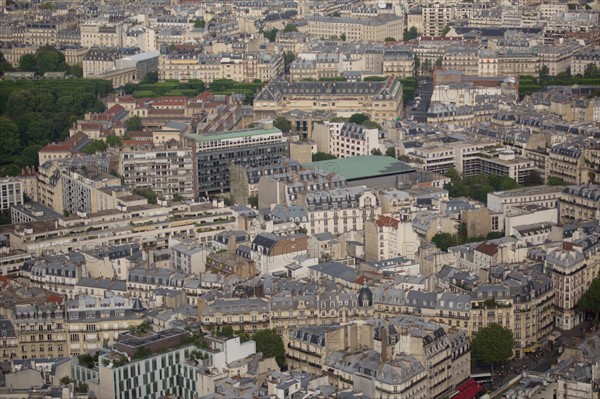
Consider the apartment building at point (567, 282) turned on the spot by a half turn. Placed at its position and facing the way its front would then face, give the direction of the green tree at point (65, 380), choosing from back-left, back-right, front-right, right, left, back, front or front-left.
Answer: back-left

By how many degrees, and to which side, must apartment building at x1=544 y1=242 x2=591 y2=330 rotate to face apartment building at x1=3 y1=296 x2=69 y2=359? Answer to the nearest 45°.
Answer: approximately 90° to its right

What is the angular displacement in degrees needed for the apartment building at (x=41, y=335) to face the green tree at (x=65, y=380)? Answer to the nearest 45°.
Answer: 0° — it already faces it

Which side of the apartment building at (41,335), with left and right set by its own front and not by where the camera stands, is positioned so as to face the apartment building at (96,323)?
left

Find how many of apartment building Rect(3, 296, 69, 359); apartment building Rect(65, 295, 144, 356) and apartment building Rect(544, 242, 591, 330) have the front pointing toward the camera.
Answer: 3

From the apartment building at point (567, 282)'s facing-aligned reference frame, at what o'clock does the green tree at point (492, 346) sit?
The green tree is roughly at 1 o'clock from the apartment building.

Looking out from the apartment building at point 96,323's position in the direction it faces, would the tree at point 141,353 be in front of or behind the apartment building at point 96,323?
in front

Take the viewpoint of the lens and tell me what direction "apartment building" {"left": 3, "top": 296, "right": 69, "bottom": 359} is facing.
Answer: facing the viewer

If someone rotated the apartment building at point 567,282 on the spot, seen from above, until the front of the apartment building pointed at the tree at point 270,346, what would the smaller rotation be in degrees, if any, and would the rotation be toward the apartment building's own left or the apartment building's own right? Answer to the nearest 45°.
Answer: approximately 45° to the apartment building's own right

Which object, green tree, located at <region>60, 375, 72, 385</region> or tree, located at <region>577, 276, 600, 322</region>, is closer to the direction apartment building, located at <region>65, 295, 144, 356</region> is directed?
the green tree

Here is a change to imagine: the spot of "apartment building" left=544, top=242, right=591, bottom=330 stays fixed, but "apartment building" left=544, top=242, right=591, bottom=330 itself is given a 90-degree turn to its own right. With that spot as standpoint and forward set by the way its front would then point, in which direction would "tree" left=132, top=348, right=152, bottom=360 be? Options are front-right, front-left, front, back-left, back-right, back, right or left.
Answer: front-left

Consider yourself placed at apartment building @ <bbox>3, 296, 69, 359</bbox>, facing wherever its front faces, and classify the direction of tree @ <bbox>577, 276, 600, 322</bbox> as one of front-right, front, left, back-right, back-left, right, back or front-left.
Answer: left

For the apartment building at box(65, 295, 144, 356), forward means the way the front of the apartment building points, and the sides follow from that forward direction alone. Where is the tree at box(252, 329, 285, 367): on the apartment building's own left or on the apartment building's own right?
on the apartment building's own left

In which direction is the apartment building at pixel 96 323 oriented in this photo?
toward the camera
